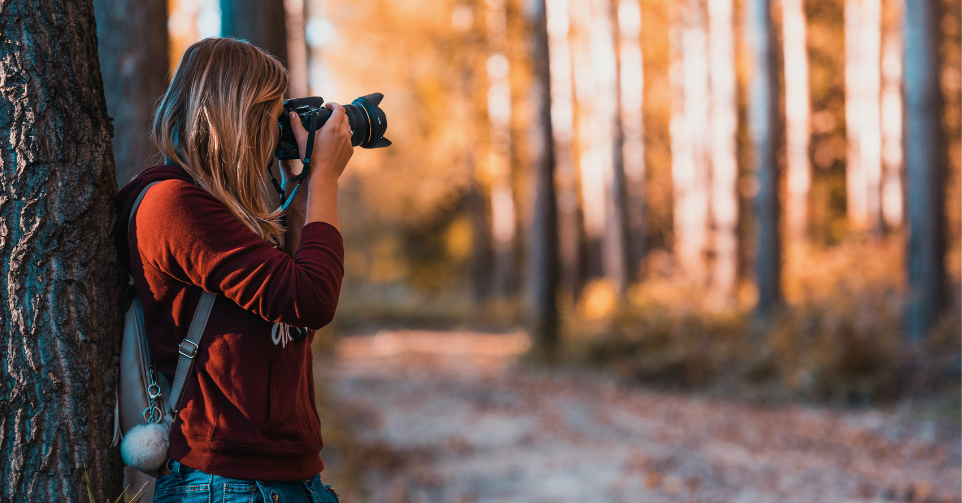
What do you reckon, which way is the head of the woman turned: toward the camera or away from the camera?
away from the camera

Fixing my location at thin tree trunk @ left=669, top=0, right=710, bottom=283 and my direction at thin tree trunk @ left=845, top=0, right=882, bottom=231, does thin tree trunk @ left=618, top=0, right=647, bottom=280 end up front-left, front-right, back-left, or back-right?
back-left

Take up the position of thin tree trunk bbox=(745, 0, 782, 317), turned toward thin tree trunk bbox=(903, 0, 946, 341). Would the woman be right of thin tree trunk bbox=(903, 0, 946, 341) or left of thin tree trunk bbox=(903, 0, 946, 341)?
right

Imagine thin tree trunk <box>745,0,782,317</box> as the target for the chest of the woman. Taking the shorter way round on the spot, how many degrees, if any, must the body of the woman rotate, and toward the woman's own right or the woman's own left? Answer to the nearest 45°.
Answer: approximately 45° to the woman's own left

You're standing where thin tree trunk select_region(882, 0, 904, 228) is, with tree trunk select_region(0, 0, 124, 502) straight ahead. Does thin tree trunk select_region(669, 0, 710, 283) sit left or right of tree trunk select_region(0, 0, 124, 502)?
right

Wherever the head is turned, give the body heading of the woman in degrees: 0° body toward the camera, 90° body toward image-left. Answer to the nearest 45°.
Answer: approximately 270°

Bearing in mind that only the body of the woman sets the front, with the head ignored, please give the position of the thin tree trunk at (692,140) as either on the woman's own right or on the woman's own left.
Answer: on the woman's own left
